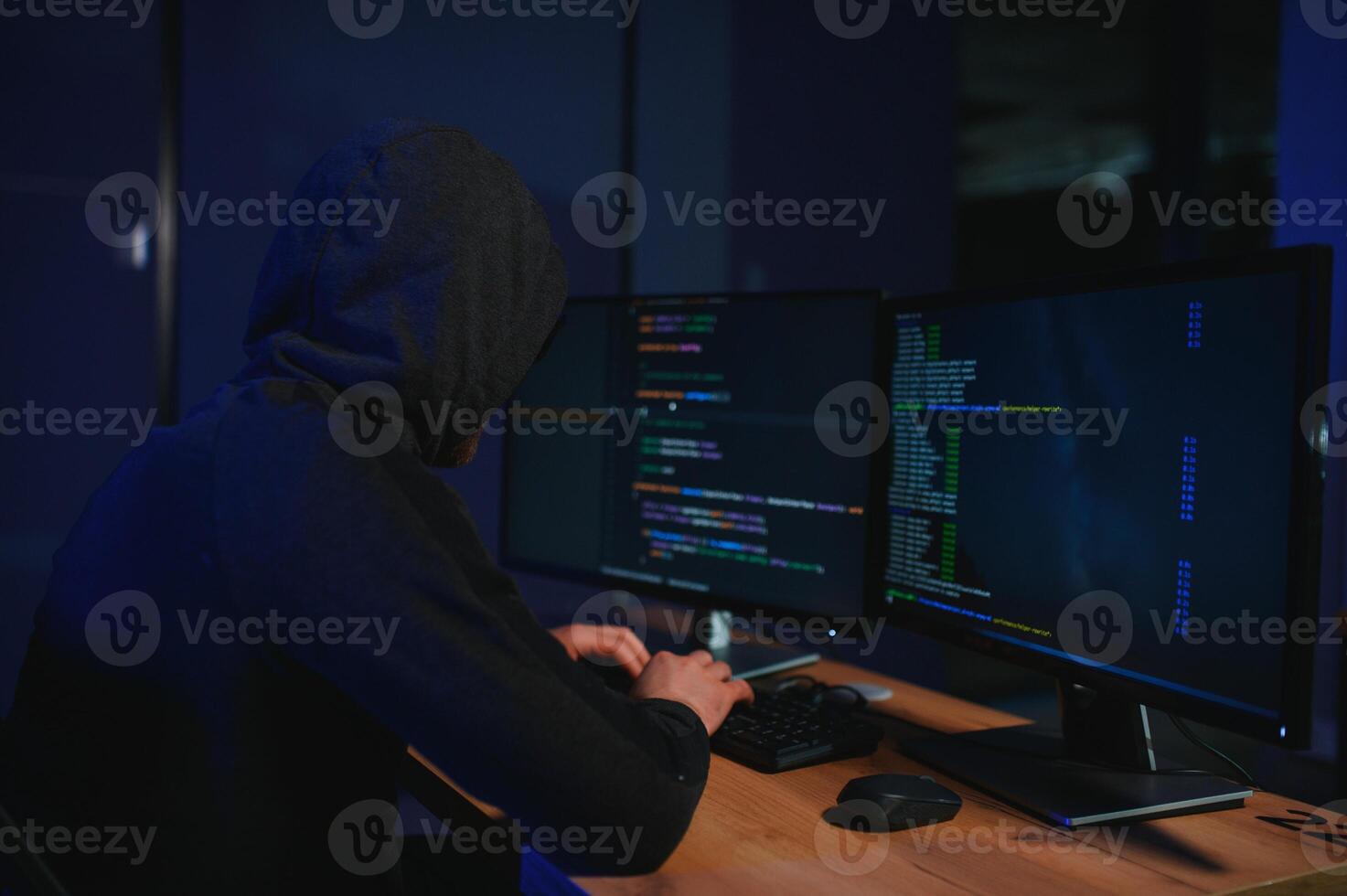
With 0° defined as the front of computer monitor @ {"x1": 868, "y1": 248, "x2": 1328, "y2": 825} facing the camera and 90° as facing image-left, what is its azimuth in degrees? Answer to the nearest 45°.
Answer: approximately 45°

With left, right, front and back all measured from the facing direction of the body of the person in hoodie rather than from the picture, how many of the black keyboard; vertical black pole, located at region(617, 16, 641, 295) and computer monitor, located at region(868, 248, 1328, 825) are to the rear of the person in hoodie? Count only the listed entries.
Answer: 0

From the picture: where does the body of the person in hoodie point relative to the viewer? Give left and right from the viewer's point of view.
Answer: facing away from the viewer and to the right of the viewer

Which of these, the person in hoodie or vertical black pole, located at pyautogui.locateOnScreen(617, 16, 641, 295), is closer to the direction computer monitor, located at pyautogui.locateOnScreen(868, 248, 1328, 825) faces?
the person in hoodie

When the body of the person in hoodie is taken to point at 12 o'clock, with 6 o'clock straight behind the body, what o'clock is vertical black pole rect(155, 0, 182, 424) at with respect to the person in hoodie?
The vertical black pole is roughly at 10 o'clock from the person in hoodie.

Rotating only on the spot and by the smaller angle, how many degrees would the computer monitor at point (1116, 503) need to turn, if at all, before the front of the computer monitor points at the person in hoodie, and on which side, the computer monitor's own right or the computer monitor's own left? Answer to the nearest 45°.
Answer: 0° — it already faces them

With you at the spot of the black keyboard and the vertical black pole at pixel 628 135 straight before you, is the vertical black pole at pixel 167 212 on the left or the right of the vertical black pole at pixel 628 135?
left

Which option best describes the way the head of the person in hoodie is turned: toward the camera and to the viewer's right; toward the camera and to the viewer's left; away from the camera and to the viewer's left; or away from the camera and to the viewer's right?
away from the camera and to the viewer's right
